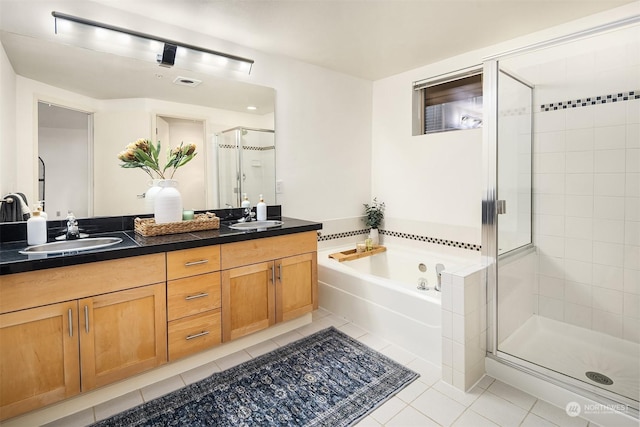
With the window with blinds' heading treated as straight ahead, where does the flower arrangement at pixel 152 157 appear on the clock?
The flower arrangement is roughly at 12 o'clock from the window with blinds.

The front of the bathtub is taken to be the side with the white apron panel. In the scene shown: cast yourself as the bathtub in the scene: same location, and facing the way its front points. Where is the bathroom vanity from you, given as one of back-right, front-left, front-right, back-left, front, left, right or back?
front

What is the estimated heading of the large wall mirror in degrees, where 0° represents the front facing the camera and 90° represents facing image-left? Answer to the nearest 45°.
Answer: approximately 315°

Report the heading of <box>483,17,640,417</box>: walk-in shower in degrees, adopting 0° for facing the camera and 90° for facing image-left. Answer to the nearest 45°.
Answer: approximately 45°

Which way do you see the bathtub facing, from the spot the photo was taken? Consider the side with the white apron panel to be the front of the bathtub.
facing the viewer and to the left of the viewer

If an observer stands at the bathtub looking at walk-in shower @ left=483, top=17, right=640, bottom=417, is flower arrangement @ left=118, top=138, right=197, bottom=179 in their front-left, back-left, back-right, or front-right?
back-right

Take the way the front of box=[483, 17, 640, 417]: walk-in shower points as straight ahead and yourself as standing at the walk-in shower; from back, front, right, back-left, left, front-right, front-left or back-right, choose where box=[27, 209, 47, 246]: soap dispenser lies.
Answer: front

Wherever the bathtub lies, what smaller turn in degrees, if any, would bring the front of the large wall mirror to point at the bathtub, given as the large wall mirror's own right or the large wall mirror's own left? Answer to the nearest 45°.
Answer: approximately 45° to the large wall mirror's own left

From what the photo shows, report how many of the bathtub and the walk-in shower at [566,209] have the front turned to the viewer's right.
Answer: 0

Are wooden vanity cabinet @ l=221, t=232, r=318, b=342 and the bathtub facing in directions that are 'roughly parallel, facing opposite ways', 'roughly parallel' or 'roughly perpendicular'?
roughly perpendicular

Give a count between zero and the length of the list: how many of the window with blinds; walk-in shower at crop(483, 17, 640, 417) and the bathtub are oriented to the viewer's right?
0
